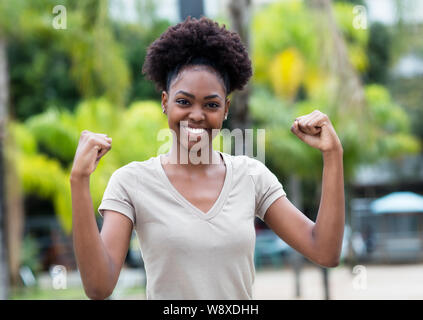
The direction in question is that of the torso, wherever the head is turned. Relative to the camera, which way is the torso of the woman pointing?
toward the camera

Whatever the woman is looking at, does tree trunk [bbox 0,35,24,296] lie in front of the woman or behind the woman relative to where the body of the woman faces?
behind

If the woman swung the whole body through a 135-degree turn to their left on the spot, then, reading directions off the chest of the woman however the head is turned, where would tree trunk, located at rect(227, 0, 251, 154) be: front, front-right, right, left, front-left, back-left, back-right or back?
front-left

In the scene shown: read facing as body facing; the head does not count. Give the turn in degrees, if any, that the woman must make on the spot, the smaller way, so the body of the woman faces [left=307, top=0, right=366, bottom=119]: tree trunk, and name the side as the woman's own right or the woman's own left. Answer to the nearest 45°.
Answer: approximately 180°

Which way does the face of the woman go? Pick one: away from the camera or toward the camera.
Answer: toward the camera
